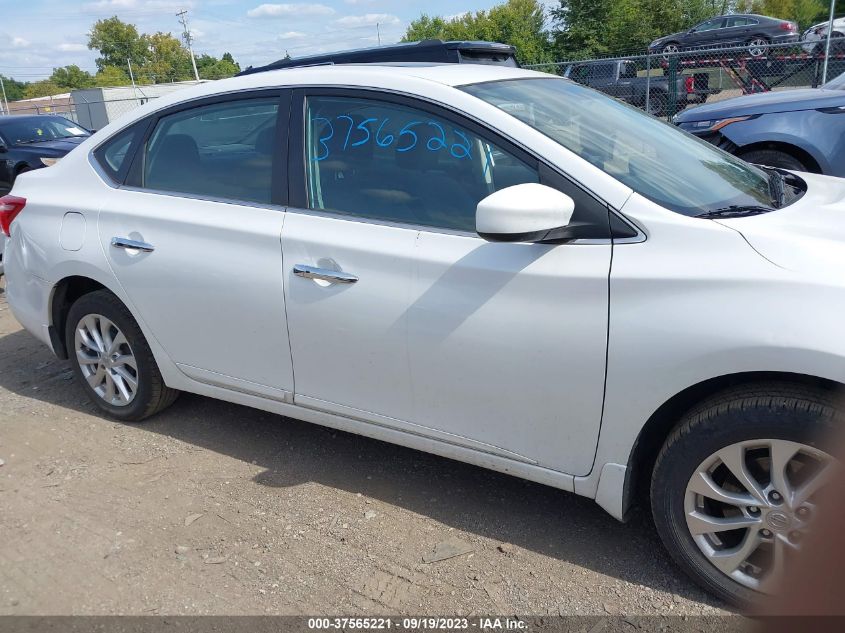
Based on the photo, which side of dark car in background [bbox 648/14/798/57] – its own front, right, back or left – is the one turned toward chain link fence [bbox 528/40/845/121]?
left

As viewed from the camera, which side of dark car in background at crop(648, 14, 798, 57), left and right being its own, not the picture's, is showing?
left

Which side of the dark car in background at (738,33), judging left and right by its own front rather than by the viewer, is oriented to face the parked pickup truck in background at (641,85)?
front

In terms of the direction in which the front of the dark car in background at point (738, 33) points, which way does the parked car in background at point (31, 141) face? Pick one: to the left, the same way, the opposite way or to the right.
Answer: the opposite way

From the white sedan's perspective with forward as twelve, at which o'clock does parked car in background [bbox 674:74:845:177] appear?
The parked car in background is roughly at 9 o'clock from the white sedan.

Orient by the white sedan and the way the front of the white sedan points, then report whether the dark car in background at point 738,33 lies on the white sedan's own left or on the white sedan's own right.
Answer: on the white sedan's own left

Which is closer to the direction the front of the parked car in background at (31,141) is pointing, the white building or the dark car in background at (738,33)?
the dark car in background

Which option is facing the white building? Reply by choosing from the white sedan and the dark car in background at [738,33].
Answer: the dark car in background

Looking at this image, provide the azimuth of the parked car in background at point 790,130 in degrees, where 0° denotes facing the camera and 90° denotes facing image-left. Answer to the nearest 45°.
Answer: approximately 45°

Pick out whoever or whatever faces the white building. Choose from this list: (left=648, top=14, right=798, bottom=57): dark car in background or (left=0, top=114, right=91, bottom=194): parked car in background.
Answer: the dark car in background

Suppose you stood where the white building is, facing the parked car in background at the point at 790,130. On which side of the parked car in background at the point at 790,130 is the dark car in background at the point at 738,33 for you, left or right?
left

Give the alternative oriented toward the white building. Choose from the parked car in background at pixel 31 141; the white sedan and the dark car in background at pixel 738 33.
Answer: the dark car in background

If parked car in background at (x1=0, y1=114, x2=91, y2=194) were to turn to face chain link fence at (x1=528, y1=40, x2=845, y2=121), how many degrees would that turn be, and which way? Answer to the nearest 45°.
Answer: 0° — it already faces it

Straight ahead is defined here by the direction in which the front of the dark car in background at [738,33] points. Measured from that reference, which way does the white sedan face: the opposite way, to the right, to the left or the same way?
the opposite way

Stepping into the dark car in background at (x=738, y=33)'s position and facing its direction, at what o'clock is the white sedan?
The white sedan is roughly at 9 o'clock from the dark car in background.
